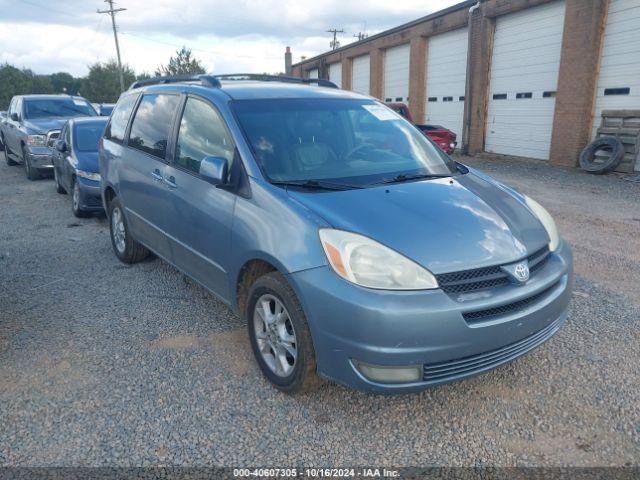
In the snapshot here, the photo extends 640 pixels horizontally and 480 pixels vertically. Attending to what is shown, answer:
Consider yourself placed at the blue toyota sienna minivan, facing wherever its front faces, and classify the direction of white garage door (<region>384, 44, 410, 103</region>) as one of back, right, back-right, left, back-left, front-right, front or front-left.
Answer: back-left

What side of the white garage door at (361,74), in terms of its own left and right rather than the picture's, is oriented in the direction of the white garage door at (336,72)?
right

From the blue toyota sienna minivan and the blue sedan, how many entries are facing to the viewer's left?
0

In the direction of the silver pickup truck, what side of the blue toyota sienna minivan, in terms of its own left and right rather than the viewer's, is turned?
back

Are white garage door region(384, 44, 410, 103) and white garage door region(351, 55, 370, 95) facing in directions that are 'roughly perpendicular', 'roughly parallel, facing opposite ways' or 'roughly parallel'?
roughly parallel

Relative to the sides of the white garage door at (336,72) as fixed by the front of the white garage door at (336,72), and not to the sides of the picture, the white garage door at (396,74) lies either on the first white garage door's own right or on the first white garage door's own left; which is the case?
on the first white garage door's own left

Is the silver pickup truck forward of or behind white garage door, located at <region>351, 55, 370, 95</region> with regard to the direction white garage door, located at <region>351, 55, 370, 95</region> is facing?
forward

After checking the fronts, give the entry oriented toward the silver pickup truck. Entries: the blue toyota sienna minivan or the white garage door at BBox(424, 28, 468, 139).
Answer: the white garage door

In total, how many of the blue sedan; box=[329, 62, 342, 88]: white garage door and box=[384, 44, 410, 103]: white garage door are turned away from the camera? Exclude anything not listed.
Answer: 0

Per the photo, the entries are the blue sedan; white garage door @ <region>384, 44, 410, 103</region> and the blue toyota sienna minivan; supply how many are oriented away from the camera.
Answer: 0

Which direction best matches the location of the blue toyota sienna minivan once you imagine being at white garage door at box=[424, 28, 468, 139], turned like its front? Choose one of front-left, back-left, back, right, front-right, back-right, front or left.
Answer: front-left

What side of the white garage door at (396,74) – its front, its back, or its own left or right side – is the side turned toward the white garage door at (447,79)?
left

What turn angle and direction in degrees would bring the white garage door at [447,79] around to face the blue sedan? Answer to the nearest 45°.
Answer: approximately 45° to its left

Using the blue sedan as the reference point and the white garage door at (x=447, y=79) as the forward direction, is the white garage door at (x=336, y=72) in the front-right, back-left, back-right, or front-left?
front-left

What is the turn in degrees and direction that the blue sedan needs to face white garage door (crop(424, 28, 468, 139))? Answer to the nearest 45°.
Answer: approximately 90° to its left

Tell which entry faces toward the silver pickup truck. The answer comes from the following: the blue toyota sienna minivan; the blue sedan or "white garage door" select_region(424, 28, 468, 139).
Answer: the white garage door

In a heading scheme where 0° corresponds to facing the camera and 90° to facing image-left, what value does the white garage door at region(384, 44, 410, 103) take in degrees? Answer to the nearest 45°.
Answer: approximately 45°

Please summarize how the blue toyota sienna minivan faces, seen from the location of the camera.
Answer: facing the viewer and to the right of the viewer

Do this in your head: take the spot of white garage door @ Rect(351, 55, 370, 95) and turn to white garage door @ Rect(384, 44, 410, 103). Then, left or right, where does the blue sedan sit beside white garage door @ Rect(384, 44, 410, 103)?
right

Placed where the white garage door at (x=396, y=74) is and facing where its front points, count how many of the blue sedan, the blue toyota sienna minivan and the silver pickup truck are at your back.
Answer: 0

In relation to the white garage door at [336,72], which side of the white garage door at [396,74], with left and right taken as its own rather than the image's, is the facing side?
right

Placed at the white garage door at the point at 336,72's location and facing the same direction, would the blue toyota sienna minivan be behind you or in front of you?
in front
